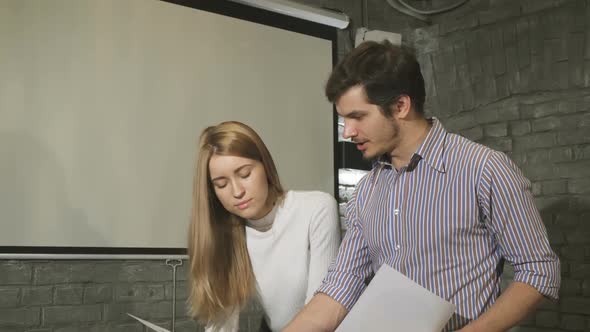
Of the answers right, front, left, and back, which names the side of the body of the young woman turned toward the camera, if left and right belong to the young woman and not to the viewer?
front

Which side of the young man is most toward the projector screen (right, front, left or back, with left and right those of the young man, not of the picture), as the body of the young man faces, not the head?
right

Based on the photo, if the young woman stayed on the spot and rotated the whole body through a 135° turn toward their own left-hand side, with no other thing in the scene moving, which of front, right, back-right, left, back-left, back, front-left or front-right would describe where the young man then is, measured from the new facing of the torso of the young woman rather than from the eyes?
right

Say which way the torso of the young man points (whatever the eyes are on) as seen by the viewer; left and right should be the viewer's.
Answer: facing the viewer and to the left of the viewer
